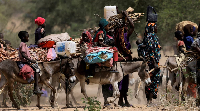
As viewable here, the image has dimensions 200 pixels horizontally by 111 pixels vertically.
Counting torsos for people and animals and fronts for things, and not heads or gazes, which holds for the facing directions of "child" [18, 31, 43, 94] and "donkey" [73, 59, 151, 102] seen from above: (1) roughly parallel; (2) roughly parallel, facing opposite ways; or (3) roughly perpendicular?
roughly parallel

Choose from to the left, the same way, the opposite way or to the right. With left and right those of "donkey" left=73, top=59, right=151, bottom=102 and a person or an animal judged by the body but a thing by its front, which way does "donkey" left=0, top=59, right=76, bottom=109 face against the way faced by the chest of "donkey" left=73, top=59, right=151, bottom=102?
the same way
